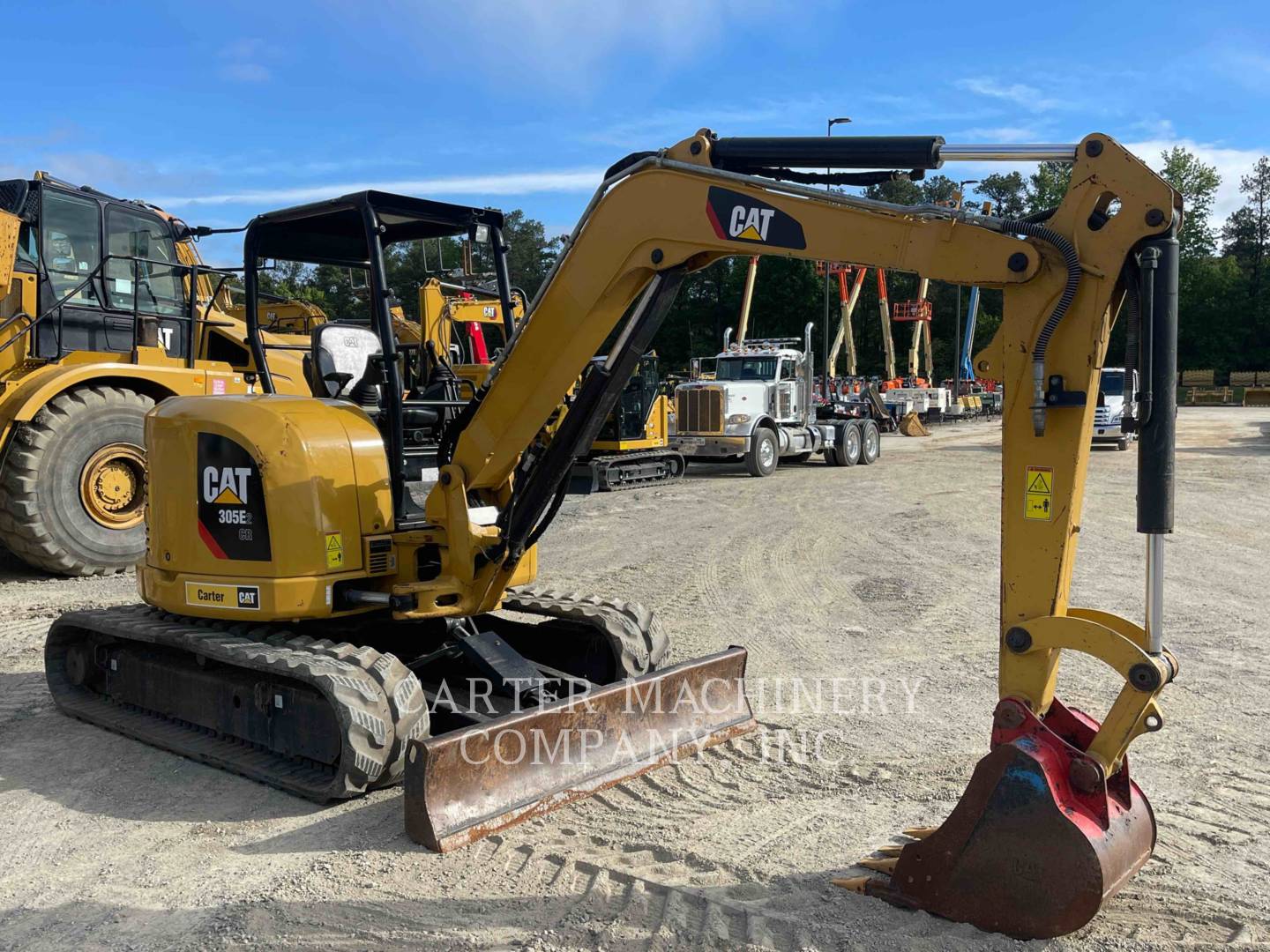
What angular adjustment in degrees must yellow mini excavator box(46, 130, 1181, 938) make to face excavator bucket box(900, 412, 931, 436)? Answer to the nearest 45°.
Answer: approximately 135° to its left

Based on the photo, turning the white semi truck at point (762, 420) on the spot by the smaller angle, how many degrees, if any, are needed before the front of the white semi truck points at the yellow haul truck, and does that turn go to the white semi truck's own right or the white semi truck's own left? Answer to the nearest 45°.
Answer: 0° — it already faces it

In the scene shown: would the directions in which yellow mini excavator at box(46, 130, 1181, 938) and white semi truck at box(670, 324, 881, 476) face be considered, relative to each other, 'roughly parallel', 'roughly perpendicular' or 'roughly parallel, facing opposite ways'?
roughly perpendicular

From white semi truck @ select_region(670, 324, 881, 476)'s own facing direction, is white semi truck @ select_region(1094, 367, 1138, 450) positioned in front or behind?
behind

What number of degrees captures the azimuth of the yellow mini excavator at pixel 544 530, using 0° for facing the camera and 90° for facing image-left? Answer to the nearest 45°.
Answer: approximately 315°

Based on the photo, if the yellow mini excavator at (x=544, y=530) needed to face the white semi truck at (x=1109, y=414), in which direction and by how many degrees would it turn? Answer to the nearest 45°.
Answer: approximately 90° to its left

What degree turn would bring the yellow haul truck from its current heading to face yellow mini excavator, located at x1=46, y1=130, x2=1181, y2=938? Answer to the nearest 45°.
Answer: approximately 135° to its right

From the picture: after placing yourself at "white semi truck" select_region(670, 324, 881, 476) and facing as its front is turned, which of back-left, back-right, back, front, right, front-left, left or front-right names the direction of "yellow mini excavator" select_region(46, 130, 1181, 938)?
front-left
